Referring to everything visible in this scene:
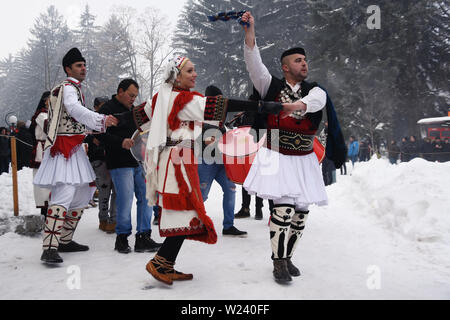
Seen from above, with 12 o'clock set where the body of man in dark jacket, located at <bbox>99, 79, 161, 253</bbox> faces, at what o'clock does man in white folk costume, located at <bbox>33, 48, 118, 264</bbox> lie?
The man in white folk costume is roughly at 4 o'clock from the man in dark jacket.

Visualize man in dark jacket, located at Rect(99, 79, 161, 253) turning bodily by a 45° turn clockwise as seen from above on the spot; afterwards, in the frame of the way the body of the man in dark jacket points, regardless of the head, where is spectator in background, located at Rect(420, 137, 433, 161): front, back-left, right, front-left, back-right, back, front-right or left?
back-left

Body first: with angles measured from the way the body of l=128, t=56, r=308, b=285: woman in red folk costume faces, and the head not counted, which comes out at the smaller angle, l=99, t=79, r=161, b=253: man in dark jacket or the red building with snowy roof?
the red building with snowy roof

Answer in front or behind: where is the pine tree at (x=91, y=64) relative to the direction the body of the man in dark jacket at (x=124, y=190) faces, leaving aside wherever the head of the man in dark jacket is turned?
behind

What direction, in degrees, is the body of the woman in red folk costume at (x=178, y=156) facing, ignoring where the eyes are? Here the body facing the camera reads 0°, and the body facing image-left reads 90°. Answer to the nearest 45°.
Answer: approximately 270°

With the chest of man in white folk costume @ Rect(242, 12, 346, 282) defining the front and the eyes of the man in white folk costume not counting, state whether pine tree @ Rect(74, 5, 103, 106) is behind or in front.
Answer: behind

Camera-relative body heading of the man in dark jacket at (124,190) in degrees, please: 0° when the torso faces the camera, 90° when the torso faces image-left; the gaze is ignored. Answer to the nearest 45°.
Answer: approximately 315°

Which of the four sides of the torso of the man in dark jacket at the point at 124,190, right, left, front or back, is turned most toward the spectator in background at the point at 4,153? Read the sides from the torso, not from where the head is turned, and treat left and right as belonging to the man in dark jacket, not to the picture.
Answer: back

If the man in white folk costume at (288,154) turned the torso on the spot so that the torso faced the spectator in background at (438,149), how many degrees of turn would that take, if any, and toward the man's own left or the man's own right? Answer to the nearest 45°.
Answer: approximately 90° to the man's own left

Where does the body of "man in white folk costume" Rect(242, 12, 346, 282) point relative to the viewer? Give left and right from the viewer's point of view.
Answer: facing the viewer and to the right of the viewer

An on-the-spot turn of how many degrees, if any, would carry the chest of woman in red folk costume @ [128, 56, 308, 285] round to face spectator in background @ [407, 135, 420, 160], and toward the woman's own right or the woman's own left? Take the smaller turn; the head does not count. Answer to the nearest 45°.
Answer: approximately 45° to the woman's own left

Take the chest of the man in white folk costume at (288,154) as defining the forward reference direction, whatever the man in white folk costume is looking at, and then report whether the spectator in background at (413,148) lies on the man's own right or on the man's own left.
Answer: on the man's own left
